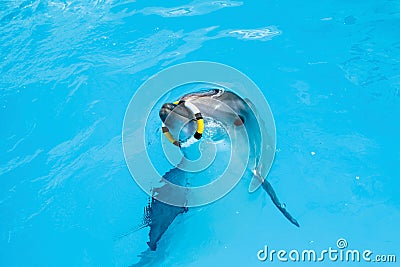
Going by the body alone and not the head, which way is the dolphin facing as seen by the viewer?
to the viewer's left
